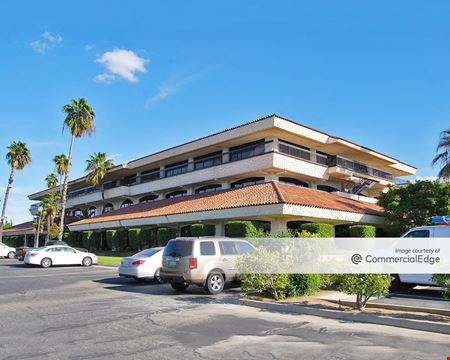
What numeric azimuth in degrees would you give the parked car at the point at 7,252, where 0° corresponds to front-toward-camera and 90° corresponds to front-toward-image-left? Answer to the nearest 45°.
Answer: approximately 270°

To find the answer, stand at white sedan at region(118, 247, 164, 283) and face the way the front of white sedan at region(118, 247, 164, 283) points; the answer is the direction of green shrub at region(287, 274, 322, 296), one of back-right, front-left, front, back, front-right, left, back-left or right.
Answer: right

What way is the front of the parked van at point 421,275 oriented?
to the viewer's left

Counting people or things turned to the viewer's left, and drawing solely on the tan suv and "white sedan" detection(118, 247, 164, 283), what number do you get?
0

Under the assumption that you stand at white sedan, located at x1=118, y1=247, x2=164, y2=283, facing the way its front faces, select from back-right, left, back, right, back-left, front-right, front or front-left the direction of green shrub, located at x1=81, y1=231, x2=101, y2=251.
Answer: front-left

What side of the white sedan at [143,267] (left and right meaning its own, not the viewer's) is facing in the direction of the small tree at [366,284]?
right
